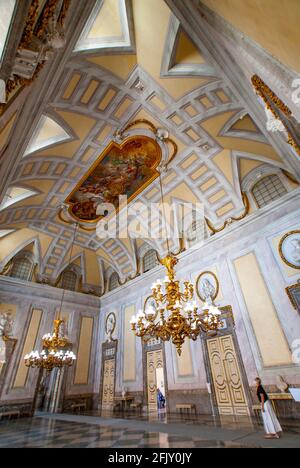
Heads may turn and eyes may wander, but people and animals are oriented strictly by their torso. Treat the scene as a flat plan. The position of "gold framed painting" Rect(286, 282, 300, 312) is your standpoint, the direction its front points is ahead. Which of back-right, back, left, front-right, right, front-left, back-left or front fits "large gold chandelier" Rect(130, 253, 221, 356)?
front

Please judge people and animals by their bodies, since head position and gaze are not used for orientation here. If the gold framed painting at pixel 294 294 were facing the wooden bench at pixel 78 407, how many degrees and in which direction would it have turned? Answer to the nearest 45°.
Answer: approximately 45° to its right

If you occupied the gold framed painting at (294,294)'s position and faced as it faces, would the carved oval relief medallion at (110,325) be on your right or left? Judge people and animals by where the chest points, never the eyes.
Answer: on your right

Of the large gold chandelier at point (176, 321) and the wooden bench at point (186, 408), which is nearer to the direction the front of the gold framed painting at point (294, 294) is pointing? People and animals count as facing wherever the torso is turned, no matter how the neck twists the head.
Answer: the large gold chandelier

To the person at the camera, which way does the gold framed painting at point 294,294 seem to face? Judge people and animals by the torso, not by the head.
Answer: facing the viewer and to the left of the viewer

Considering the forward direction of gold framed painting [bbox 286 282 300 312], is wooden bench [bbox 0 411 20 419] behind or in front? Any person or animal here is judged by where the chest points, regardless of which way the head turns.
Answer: in front
